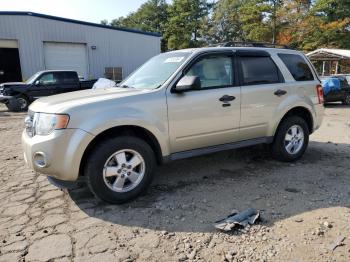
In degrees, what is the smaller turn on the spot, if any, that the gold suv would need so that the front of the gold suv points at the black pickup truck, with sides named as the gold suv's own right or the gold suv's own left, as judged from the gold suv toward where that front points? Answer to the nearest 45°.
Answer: approximately 90° to the gold suv's own right

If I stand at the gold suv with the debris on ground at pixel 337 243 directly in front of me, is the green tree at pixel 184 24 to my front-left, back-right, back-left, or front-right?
back-left

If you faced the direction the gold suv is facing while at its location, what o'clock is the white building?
The white building is roughly at 4 o'clock from the gold suv.

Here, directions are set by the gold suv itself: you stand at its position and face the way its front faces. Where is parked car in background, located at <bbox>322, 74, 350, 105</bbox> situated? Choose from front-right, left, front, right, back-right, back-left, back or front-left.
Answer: back

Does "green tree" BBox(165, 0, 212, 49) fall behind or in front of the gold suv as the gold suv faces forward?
behind

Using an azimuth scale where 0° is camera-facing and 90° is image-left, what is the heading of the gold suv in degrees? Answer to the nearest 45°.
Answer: approximately 45°

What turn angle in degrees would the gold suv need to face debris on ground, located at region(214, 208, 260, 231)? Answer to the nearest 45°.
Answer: approximately 90° to its left

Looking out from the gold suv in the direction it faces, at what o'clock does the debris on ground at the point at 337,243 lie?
The debris on ground is roughly at 9 o'clock from the gold suv.
